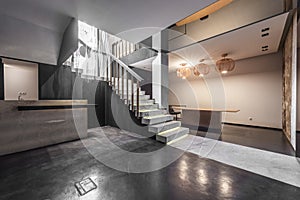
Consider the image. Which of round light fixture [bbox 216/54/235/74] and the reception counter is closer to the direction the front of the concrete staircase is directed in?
the round light fixture

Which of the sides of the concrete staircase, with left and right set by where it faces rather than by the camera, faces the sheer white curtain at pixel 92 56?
back

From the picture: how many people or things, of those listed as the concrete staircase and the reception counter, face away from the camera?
0

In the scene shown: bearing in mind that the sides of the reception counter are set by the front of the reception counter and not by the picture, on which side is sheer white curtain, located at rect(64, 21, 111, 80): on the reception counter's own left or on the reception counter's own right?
on the reception counter's own left

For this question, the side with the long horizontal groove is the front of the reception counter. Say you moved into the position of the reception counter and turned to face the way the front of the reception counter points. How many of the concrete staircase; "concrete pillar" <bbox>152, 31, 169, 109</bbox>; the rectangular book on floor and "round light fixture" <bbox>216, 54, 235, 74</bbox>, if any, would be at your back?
0

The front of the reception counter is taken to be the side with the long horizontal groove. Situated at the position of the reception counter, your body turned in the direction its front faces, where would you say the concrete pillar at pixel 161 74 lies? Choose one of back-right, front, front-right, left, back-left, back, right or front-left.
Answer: front-left

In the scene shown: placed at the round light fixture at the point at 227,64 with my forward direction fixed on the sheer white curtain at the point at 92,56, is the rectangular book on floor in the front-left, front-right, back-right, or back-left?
front-left

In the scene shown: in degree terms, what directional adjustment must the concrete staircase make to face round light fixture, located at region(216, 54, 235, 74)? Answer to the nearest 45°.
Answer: approximately 45° to its left

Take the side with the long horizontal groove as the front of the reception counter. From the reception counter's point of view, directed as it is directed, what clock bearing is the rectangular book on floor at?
The rectangular book on floor is roughly at 1 o'clock from the reception counter.

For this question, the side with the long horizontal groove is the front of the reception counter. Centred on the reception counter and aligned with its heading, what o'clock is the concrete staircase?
The concrete staircase is roughly at 11 o'clock from the reception counter.

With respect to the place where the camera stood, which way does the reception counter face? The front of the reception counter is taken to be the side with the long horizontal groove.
facing the viewer and to the right of the viewer

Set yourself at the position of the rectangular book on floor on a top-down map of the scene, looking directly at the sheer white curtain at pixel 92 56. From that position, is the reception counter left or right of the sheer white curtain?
left

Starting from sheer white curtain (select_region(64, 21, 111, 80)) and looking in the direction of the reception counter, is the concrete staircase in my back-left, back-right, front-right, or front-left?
front-left

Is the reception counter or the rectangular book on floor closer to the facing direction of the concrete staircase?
the rectangular book on floor

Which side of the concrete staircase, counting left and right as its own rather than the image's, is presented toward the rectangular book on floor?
right

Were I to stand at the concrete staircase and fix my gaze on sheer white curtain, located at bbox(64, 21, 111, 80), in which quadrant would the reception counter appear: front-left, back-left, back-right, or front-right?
front-left

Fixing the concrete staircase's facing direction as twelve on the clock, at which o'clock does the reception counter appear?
The reception counter is roughly at 4 o'clock from the concrete staircase.
